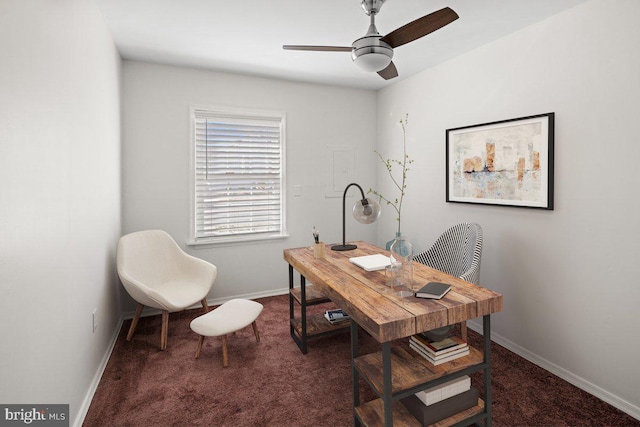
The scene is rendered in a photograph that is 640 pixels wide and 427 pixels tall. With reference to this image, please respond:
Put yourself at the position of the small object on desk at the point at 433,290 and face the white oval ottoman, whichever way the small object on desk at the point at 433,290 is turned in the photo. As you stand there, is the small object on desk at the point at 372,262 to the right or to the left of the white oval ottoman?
right

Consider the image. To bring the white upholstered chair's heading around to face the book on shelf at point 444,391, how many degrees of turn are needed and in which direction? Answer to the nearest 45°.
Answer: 0° — it already faces it

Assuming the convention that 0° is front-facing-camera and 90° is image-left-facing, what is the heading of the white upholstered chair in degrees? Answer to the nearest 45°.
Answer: approximately 315°

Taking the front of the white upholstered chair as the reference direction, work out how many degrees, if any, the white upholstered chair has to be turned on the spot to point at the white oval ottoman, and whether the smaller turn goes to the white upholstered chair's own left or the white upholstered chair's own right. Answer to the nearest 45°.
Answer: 0° — it already faces it

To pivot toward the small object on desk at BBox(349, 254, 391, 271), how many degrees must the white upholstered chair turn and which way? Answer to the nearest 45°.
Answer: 0° — it already faces it

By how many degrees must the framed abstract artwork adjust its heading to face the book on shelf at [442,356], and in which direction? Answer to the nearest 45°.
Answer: approximately 45° to its left

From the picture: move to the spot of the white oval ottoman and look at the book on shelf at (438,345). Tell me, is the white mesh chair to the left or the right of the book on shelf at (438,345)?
left
